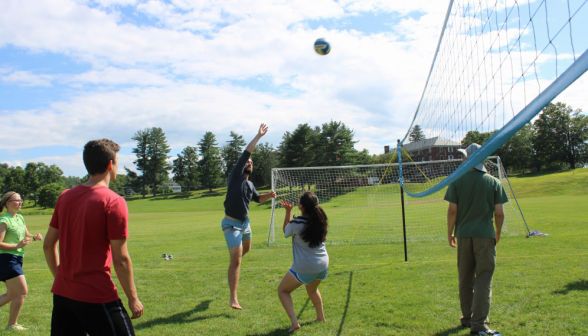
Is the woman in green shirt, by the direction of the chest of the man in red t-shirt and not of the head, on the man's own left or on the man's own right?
on the man's own left

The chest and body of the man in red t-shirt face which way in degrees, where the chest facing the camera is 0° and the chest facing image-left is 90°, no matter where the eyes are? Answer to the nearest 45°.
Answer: approximately 225°

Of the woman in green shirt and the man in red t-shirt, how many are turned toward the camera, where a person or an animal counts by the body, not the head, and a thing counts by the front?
0

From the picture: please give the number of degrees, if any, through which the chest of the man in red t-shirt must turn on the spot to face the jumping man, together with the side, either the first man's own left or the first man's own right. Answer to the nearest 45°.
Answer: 0° — they already face them

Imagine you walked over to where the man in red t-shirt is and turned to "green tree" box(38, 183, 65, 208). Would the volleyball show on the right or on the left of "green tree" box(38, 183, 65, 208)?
right

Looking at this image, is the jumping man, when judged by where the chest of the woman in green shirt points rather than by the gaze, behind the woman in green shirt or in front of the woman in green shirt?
in front

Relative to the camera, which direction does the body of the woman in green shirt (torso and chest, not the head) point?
to the viewer's right

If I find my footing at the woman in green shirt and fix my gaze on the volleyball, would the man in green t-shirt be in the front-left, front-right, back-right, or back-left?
front-right

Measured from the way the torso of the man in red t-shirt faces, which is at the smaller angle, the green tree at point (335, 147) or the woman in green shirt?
the green tree

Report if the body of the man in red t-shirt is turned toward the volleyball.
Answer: yes

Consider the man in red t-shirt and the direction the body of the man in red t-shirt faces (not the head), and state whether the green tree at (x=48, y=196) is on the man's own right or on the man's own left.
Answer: on the man's own left

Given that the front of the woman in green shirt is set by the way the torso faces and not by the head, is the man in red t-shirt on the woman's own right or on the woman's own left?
on the woman's own right

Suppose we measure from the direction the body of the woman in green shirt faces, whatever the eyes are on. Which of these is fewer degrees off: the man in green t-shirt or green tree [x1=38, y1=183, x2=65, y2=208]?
the man in green t-shirt

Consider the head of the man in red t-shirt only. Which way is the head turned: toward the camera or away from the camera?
away from the camera
